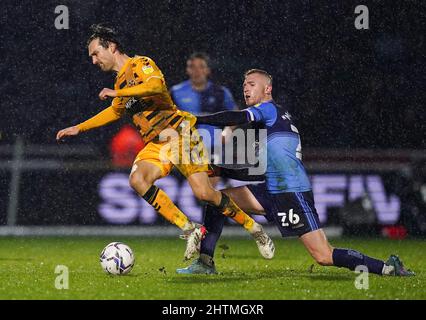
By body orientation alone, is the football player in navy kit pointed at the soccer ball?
yes

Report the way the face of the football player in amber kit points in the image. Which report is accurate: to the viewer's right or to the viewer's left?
to the viewer's left

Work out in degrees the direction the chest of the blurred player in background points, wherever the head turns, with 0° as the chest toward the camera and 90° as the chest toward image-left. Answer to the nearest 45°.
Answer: approximately 0°

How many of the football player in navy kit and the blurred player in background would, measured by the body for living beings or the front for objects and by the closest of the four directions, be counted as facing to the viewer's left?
1

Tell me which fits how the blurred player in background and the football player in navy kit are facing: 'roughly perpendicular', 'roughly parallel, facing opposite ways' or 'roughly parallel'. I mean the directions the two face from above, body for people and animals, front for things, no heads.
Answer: roughly perpendicular

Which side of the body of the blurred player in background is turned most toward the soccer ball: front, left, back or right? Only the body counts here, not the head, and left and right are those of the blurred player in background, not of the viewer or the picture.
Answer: front

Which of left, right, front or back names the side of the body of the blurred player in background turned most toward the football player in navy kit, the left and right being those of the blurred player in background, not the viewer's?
front

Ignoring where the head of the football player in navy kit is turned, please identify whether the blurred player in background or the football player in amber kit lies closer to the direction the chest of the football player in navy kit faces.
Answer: the football player in amber kit

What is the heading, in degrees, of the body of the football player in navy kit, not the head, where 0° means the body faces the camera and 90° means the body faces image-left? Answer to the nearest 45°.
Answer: approximately 90°

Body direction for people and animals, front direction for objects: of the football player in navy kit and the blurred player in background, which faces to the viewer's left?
the football player in navy kit

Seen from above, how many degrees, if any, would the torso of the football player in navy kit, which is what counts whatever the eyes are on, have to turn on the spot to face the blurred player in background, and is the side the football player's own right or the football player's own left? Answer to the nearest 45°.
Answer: approximately 90° to the football player's own right

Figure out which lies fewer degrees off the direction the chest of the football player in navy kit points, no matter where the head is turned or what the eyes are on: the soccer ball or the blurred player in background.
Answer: the soccer ball
